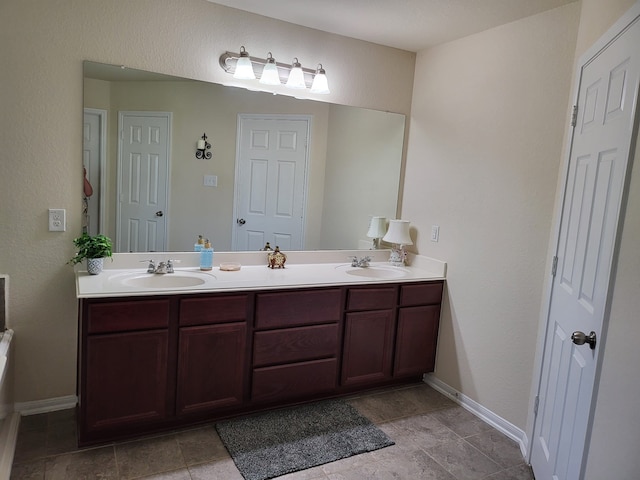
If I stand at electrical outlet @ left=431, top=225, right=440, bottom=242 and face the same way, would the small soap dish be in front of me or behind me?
in front

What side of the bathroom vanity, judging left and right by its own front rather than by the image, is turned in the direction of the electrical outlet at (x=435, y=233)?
left

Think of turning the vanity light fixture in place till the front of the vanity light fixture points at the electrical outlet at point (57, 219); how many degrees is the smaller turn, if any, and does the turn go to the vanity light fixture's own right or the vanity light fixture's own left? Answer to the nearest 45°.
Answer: approximately 135° to the vanity light fixture's own right

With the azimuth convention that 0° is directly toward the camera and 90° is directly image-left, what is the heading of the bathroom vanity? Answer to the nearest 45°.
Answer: approximately 315°

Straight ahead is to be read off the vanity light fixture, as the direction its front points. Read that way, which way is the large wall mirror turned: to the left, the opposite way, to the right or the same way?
the same way

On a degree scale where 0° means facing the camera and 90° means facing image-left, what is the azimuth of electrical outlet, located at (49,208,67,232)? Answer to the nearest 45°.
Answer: approximately 0°

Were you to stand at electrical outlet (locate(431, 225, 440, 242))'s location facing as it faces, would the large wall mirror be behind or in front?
in front

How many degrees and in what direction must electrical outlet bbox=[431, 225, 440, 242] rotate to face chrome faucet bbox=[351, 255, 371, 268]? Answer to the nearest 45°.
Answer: approximately 45° to its right

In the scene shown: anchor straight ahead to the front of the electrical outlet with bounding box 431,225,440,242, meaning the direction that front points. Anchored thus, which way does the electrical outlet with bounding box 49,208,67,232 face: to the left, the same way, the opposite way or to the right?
to the left

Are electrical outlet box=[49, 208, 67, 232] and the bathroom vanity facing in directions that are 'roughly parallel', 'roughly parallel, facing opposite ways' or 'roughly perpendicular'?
roughly parallel

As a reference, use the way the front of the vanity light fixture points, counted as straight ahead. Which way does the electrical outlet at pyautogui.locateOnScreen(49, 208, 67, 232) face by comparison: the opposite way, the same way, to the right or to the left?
the same way

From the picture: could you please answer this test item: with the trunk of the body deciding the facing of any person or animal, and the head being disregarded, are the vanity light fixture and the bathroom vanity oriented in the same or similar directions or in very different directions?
same or similar directions

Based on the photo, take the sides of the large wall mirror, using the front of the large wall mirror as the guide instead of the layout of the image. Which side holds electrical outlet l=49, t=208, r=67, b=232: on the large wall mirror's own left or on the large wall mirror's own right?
on the large wall mirror's own right

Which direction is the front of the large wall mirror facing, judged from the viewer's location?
facing the viewer and to the right of the viewer

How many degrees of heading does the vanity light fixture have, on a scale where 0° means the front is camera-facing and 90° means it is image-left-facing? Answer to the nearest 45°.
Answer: approximately 315°

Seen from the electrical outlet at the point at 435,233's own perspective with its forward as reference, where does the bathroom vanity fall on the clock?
The bathroom vanity is roughly at 12 o'clock from the electrical outlet.
